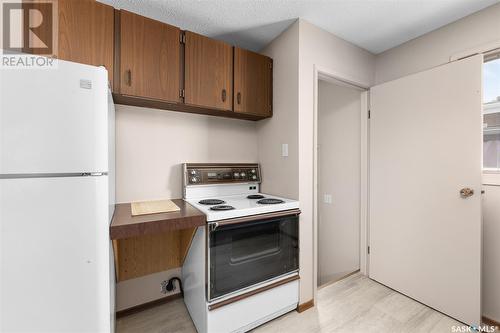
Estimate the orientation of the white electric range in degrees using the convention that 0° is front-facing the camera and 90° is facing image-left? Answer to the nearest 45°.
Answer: approximately 315°

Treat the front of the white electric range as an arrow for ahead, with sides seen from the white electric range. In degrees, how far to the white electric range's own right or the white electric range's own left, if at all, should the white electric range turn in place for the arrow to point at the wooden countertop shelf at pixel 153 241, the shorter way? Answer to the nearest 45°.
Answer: approximately 135° to the white electric range's own right

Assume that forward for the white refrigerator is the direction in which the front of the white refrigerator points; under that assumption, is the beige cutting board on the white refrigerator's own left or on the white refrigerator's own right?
on the white refrigerator's own left

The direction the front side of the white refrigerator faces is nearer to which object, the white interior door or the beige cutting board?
the white interior door

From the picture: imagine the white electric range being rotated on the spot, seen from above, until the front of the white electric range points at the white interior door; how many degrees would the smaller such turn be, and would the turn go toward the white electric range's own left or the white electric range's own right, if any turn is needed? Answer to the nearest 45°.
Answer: approximately 45° to the white electric range's own left

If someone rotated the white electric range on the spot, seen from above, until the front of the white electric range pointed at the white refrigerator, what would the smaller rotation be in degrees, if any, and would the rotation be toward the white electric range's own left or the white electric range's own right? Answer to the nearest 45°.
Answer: approximately 90° to the white electric range's own right

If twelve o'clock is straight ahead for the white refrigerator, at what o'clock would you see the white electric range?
The white electric range is roughly at 9 o'clock from the white refrigerator.

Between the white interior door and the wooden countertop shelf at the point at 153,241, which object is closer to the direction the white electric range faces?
the white interior door

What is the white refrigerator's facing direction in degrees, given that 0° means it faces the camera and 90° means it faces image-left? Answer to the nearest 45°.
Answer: approximately 0°

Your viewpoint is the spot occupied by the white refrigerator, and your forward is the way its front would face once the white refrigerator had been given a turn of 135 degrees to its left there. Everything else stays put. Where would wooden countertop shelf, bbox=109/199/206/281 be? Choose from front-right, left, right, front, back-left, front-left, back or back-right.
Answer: front
